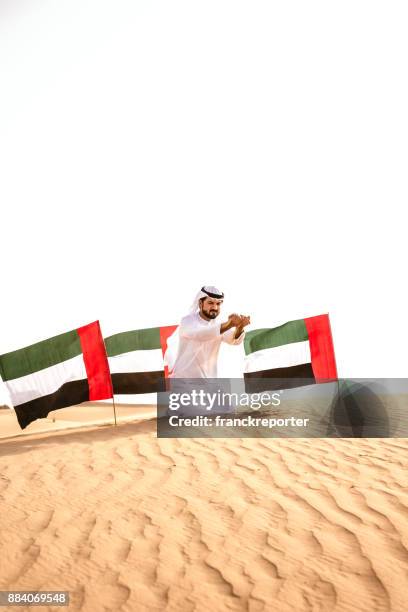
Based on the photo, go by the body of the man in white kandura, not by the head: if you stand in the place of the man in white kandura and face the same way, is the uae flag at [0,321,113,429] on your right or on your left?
on your right

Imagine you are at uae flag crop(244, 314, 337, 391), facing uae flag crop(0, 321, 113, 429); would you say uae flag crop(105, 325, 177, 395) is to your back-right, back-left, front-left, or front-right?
front-right

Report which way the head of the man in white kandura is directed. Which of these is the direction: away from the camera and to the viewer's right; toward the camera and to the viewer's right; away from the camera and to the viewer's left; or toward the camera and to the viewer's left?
toward the camera and to the viewer's right

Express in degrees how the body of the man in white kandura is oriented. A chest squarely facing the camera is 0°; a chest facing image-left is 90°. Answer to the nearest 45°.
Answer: approximately 315°

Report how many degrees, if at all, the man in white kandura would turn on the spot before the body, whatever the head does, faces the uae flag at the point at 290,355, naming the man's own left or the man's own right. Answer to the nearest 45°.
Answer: approximately 90° to the man's own left
